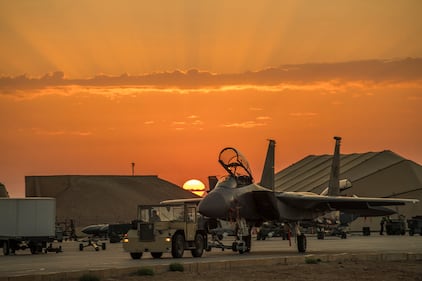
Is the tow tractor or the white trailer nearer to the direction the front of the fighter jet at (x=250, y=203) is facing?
the tow tractor

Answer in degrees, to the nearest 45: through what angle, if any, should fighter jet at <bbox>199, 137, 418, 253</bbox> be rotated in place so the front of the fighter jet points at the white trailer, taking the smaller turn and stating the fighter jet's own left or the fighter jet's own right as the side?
approximately 45° to the fighter jet's own right

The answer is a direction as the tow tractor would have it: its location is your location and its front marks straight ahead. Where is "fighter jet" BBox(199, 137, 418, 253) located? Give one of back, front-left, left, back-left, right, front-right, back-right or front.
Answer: back

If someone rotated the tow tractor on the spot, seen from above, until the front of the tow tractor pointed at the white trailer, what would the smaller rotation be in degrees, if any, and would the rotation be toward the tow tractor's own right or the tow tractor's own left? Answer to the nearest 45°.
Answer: approximately 90° to the tow tractor's own right

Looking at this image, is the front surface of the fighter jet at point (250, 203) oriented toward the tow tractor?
yes
